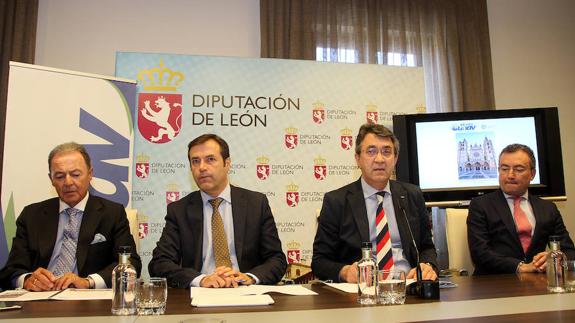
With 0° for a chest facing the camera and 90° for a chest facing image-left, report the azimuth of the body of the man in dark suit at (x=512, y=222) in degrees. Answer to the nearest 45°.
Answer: approximately 0°

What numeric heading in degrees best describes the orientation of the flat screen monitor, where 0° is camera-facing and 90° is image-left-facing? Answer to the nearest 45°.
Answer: approximately 0°

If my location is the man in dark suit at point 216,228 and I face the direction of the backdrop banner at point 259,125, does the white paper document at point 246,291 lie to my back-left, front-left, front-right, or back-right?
back-right

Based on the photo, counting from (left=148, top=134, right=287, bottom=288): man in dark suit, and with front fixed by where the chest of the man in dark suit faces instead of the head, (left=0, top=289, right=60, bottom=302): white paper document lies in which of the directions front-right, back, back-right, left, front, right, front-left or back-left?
front-right

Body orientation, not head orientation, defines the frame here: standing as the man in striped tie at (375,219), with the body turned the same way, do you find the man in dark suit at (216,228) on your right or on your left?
on your right

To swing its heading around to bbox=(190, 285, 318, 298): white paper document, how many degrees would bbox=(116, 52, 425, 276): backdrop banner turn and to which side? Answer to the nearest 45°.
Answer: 0° — it already faces it

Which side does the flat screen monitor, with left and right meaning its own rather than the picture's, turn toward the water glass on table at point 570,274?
front

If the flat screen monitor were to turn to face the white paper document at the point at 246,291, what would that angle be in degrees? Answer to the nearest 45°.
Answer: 0° — it already faces it

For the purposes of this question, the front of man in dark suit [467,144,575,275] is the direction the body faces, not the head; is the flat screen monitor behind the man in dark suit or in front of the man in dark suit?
behind
